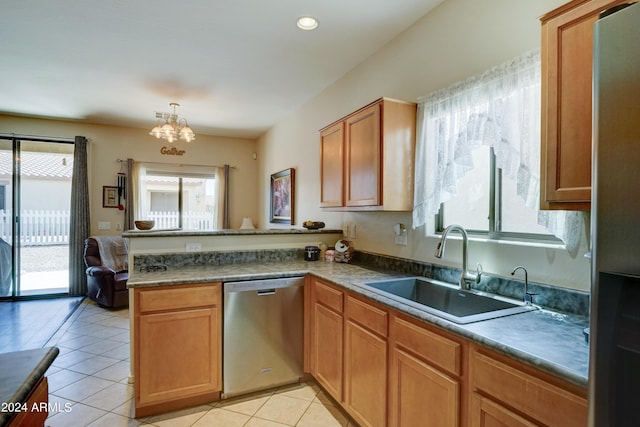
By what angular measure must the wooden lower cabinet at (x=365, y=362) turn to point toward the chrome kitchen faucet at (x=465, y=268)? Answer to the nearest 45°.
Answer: approximately 135° to its left

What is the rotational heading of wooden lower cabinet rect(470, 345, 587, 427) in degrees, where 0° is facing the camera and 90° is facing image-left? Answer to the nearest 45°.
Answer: approximately 45°

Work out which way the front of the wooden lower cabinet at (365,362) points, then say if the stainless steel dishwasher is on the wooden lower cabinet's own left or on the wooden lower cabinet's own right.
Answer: on the wooden lower cabinet's own right

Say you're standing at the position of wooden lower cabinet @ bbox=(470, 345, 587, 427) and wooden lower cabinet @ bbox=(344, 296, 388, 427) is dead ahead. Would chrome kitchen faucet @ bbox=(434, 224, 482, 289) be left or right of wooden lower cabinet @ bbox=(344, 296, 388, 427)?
right

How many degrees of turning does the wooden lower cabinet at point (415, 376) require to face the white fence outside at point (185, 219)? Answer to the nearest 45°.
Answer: approximately 90° to its right

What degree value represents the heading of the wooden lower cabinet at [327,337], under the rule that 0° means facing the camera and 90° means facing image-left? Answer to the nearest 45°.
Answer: approximately 45°

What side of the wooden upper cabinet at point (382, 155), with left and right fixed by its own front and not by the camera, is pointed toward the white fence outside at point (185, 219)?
right
